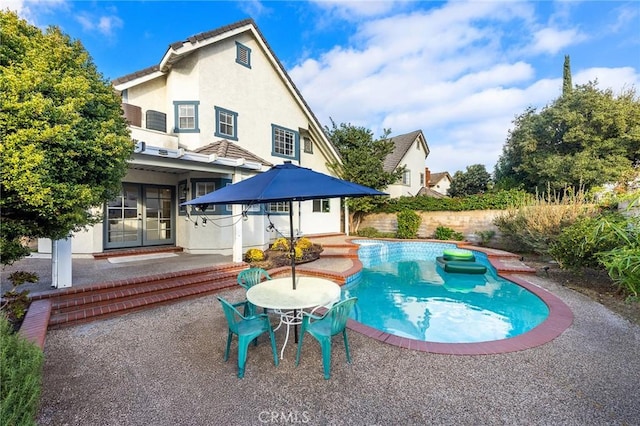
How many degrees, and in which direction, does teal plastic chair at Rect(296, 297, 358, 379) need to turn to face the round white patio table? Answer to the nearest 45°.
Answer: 0° — it already faces it

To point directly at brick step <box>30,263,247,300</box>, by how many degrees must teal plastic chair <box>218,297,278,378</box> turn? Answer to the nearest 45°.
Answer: approximately 90° to its left

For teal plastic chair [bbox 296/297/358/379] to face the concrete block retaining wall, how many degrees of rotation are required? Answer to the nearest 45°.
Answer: approximately 90° to its right

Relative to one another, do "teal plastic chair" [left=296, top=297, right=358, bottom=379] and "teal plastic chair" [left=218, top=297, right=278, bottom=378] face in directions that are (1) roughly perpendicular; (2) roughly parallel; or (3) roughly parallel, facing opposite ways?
roughly perpendicular

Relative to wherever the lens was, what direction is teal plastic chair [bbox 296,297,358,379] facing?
facing away from the viewer and to the left of the viewer

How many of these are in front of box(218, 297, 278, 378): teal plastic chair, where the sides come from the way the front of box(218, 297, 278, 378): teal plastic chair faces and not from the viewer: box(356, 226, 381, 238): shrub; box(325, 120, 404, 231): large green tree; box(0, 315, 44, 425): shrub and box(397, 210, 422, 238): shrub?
3

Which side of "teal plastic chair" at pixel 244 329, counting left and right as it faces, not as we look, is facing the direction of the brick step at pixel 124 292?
left

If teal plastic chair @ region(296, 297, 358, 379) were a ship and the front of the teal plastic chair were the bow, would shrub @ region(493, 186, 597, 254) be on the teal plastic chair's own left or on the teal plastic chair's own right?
on the teal plastic chair's own right

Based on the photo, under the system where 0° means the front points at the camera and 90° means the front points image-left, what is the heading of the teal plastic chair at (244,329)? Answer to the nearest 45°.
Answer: approximately 225°
